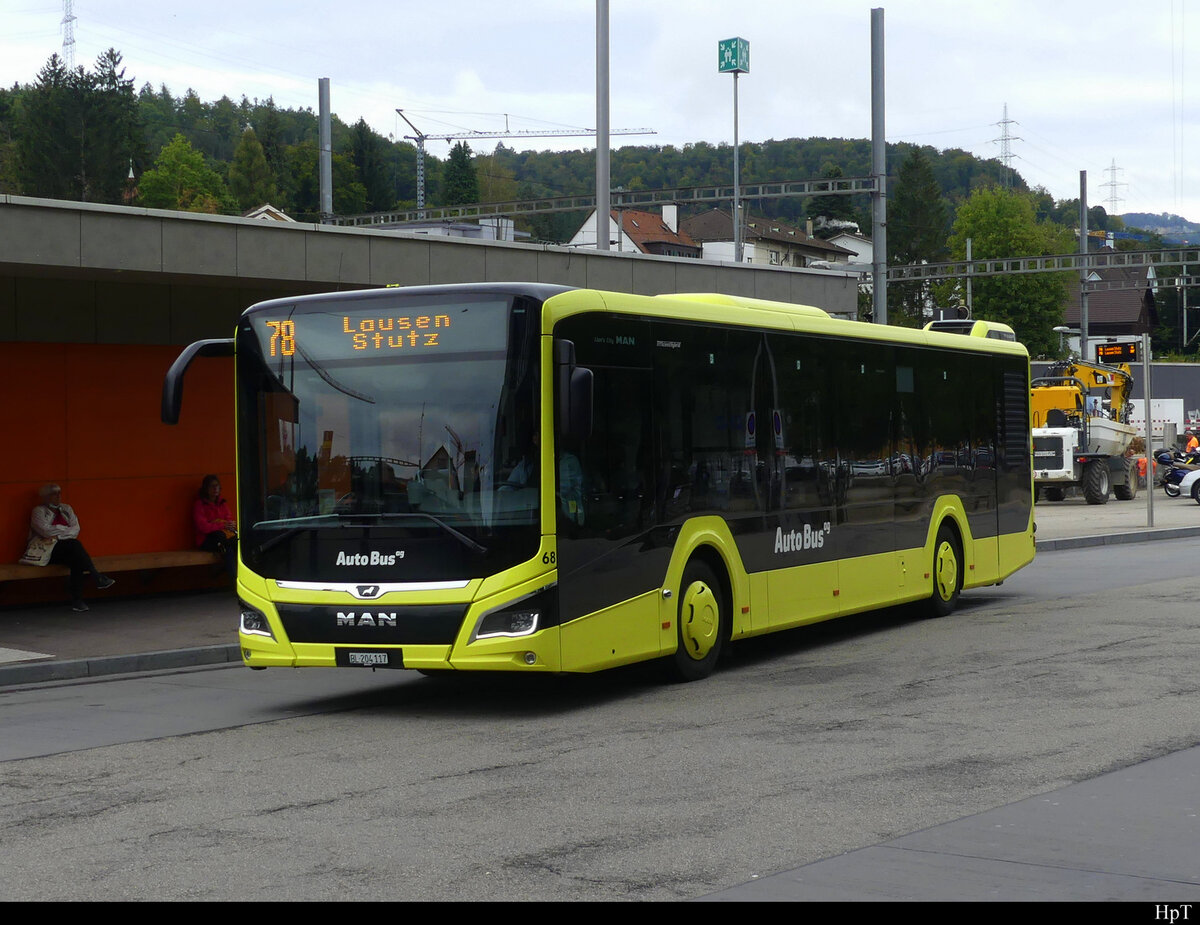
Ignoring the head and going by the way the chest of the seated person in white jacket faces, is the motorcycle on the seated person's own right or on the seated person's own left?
on the seated person's own left

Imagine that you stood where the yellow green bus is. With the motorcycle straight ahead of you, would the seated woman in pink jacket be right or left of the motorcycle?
left

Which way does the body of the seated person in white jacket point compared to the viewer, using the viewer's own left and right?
facing the viewer and to the right of the viewer

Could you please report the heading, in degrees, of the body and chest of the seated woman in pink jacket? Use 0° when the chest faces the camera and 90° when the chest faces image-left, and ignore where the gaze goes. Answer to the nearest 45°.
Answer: approximately 315°

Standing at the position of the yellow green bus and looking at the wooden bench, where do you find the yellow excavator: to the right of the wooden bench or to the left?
right

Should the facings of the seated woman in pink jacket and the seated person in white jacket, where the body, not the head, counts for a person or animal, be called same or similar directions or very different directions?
same or similar directions

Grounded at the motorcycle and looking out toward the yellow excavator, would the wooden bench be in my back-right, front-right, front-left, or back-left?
front-left

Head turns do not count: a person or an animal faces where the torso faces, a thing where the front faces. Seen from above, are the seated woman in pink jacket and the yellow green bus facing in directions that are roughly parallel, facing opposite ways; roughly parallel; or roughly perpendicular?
roughly perpendicular

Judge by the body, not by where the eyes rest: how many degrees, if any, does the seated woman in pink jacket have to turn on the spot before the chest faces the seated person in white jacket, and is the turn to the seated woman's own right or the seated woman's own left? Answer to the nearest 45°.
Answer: approximately 90° to the seated woman's own right

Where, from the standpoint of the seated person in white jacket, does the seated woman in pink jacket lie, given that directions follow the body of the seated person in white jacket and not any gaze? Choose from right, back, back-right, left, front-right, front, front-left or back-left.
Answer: left

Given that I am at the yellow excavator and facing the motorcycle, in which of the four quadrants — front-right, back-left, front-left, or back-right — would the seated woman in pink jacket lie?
back-right

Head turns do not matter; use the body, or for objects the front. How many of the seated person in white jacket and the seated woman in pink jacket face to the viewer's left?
0

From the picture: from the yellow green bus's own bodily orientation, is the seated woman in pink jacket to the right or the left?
on its right

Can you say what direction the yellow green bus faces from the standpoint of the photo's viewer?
facing the viewer and to the left of the viewer

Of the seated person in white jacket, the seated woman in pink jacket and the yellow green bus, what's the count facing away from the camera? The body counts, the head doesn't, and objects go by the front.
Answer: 0
